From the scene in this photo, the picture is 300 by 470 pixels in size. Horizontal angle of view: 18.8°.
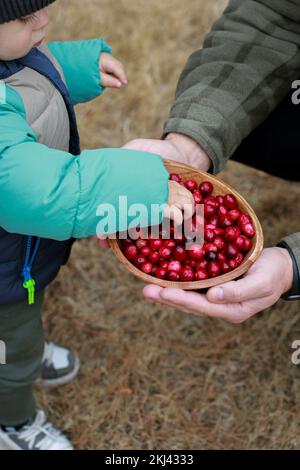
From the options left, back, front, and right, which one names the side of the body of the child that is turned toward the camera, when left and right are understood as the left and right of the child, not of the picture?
right

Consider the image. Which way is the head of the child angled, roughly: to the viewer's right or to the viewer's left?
to the viewer's right

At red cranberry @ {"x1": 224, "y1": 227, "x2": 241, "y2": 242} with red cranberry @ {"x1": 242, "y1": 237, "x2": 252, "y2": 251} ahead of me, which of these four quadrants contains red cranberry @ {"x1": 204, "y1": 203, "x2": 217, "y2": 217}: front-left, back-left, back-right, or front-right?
back-left
